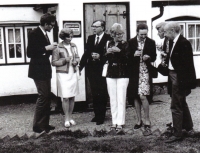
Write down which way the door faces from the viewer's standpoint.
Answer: facing the viewer

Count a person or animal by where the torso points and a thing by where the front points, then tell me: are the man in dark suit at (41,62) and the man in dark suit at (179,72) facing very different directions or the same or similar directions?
very different directions

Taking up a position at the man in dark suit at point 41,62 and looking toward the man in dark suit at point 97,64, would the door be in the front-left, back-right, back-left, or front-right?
front-left

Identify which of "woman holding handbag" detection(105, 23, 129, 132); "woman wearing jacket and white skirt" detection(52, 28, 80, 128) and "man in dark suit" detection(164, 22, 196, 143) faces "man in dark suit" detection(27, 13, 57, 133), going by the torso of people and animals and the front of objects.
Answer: "man in dark suit" detection(164, 22, 196, 143)

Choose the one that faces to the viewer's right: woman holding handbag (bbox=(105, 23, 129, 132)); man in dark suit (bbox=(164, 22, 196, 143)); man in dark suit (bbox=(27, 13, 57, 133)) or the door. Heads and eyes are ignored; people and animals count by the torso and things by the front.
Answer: man in dark suit (bbox=(27, 13, 57, 133))

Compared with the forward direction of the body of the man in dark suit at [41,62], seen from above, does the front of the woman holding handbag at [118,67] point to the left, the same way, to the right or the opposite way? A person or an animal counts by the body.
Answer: to the right

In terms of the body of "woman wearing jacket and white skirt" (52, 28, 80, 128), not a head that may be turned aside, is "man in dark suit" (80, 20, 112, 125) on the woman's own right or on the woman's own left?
on the woman's own left

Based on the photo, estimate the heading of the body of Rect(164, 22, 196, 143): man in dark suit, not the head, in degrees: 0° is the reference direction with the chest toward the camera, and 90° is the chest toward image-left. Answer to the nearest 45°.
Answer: approximately 90°

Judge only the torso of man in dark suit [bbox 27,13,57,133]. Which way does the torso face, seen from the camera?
to the viewer's right

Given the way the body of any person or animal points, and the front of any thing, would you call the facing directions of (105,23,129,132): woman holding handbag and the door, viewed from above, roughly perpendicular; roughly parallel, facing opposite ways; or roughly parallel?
roughly parallel

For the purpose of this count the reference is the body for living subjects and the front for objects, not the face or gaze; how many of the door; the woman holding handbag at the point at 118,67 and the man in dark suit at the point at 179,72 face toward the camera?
2

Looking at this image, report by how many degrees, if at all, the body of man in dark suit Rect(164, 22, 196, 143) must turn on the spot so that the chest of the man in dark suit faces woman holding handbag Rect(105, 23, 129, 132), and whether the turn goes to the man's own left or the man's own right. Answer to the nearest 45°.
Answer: approximately 45° to the man's own right

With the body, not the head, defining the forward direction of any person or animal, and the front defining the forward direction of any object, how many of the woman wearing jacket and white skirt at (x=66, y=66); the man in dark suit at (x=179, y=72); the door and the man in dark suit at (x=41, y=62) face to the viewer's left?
1
